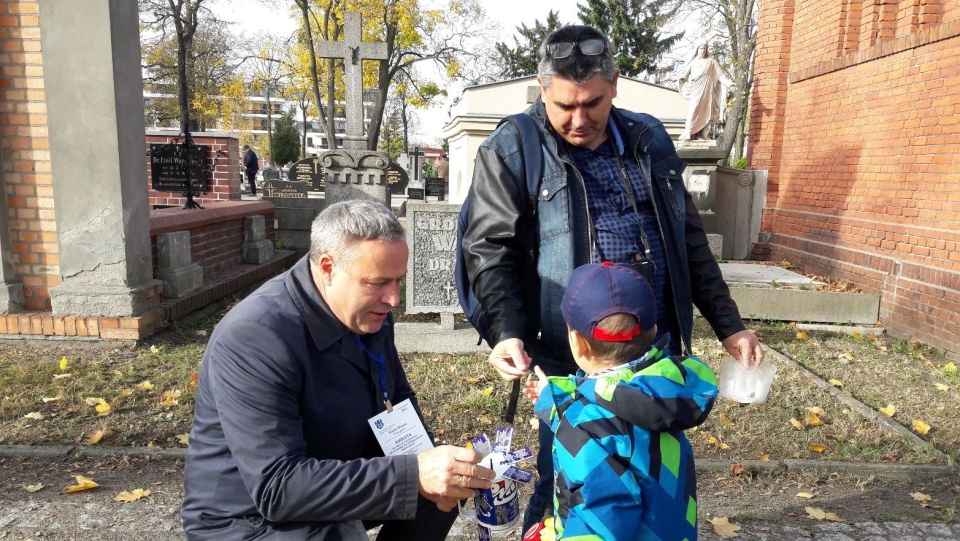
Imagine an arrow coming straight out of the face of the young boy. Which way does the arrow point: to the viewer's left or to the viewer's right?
to the viewer's left

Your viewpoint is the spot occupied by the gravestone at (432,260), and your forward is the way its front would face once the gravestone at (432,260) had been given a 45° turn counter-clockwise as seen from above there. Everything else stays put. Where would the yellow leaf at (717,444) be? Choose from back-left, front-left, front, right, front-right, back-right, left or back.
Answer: front

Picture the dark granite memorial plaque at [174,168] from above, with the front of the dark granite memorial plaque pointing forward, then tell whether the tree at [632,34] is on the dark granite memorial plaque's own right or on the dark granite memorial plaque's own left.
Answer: on the dark granite memorial plaque's own left

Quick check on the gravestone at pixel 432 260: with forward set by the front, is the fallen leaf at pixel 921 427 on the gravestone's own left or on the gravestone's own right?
on the gravestone's own left

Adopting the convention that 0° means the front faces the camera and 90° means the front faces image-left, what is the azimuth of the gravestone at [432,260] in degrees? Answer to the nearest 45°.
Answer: approximately 0°

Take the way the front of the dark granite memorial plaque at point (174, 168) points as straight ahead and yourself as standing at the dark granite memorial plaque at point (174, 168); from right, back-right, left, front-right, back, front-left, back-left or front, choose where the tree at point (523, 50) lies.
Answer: back-left

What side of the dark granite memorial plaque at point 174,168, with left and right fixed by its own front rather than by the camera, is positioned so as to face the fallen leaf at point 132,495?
front

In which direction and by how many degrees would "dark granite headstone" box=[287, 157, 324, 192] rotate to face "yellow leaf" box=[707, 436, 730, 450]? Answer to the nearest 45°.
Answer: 0° — it already faces it

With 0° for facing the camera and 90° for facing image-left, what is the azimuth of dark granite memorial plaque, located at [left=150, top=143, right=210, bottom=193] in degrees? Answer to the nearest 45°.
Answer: approximately 0°

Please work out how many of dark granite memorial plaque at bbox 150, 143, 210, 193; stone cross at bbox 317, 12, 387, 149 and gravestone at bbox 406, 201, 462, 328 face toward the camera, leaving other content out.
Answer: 3

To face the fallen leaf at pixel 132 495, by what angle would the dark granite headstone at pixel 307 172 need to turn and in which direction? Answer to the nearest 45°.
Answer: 0° — it already faces it

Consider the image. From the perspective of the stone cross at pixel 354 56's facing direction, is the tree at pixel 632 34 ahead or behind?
behind
